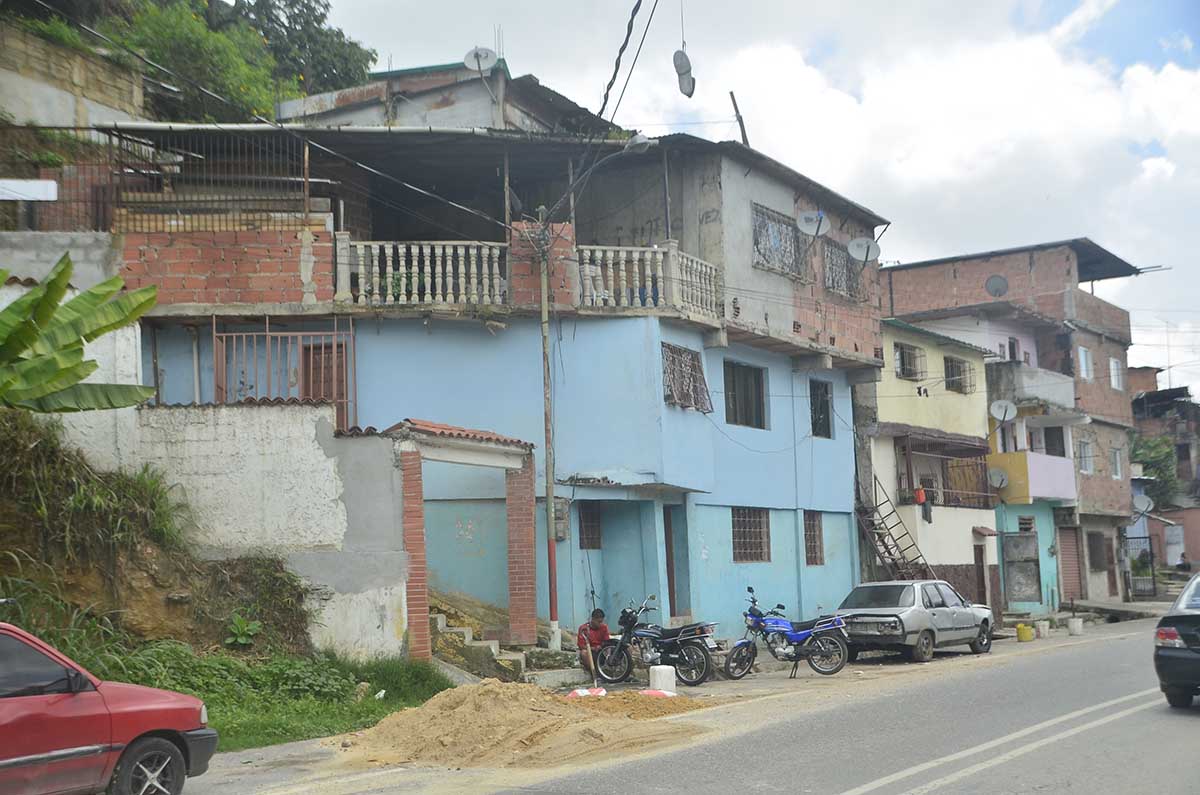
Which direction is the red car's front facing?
to the viewer's right

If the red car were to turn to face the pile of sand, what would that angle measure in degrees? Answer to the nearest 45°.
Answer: approximately 45° to its left

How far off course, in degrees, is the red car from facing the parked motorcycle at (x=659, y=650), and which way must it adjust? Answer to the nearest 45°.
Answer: approximately 45° to its left

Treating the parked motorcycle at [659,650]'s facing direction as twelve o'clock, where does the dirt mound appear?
The dirt mound is roughly at 9 o'clock from the parked motorcycle.

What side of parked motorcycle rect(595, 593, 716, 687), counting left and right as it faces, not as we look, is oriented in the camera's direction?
left

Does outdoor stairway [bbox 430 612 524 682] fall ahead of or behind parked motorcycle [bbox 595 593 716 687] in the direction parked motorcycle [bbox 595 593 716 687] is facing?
ahead

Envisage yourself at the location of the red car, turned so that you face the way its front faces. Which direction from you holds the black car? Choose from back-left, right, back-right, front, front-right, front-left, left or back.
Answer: front

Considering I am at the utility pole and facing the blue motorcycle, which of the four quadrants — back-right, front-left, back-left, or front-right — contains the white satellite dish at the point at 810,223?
front-left

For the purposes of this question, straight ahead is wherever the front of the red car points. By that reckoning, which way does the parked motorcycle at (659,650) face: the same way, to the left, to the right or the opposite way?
the opposite way

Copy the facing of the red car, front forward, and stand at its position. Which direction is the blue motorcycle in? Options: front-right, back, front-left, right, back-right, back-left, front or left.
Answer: front-left

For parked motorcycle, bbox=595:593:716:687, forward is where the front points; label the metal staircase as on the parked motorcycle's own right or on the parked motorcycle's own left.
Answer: on the parked motorcycle's own right

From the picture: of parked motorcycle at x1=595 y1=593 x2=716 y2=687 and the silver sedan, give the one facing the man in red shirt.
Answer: the parked motorcycle

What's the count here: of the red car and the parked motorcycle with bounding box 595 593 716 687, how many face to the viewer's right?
1
